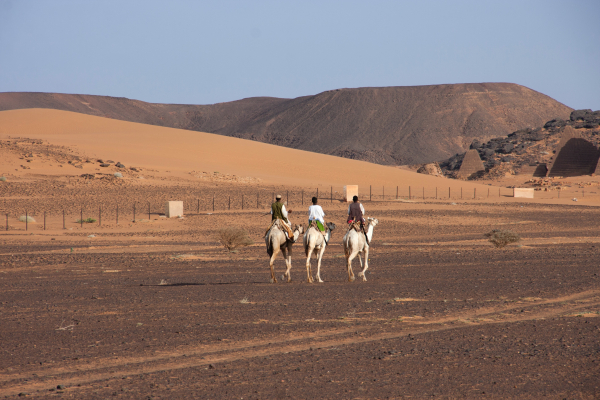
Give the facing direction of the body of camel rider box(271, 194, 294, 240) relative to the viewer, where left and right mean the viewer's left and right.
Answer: facing away from the viewer and to the right of the viewer

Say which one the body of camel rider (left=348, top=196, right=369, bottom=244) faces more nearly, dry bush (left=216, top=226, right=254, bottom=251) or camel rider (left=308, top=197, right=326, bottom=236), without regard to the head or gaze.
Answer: the dry bush

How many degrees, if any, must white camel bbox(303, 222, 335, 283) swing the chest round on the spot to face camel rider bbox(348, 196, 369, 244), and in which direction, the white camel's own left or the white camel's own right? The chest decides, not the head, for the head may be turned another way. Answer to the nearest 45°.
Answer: approximately 45° to the white camel's own right

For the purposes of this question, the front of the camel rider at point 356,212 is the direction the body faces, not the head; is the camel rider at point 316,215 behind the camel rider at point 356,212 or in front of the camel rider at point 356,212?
behind

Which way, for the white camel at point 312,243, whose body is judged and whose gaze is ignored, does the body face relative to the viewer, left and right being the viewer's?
facing away from the viewer and to the right of the viewer

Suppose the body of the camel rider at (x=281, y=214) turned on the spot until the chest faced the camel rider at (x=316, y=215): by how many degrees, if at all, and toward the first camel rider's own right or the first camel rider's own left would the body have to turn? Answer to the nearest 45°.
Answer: approximately 45° to the first camel rider's own right

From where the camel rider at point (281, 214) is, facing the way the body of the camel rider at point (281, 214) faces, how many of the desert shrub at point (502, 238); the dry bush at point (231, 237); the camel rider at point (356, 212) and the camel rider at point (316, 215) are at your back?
0

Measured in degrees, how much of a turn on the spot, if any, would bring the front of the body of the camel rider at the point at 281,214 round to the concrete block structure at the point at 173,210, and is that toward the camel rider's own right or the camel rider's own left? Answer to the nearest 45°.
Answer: approximately 45° to the camel rider's own left

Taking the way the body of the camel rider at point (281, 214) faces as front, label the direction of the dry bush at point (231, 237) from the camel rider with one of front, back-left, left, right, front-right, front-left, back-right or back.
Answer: front-left

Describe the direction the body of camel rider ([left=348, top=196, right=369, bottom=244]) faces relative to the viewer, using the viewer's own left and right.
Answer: facing away from the viewer and to the right of the viewer

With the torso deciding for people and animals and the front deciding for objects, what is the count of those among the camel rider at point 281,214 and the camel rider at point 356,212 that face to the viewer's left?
0

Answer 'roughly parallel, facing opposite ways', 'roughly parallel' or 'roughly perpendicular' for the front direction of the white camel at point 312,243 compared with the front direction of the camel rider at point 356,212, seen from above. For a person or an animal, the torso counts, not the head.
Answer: roughly parallel

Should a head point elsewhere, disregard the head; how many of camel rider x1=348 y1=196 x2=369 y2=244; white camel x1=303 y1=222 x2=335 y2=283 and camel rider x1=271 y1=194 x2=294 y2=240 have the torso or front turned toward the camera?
0

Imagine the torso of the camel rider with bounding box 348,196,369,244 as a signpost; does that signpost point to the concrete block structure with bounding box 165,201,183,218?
no

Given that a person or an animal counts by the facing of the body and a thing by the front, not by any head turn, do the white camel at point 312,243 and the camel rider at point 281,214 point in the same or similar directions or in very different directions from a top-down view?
same or similar directions

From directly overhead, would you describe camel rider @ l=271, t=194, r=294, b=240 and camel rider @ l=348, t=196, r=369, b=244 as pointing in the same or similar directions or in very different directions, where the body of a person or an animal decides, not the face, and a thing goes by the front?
same or similar directions

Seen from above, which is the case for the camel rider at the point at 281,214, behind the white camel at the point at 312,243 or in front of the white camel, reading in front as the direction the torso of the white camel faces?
behind

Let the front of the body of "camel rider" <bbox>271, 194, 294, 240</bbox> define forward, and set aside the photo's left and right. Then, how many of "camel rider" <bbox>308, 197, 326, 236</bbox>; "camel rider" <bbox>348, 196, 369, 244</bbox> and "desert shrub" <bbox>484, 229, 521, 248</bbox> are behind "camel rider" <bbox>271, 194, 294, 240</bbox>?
0
